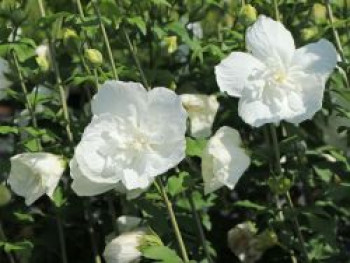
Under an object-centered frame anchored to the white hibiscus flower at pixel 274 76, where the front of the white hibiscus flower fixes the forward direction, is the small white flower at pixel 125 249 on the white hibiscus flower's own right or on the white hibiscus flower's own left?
on the white hibiscus flower's own right

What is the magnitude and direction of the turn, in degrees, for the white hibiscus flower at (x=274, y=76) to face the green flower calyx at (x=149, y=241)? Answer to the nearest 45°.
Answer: approximately 45° to its right

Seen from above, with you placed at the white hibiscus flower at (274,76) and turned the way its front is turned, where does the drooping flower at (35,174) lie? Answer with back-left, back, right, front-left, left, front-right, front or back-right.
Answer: right

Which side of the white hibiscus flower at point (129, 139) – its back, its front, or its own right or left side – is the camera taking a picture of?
front

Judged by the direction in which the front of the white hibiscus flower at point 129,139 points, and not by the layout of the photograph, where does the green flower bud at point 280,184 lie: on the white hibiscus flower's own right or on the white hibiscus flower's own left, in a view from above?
on the white hibiscus flower's own left

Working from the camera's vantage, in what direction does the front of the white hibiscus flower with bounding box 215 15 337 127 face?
facing the viewer

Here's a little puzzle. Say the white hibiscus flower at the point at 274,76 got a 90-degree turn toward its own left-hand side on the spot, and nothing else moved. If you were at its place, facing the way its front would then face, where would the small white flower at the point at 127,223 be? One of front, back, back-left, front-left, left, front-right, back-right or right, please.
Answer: back

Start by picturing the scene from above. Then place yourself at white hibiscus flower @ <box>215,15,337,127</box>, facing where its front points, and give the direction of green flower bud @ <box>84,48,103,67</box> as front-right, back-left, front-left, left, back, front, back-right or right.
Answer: right

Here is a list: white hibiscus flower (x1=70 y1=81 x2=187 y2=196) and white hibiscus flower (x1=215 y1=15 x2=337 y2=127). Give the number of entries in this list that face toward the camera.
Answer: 2
